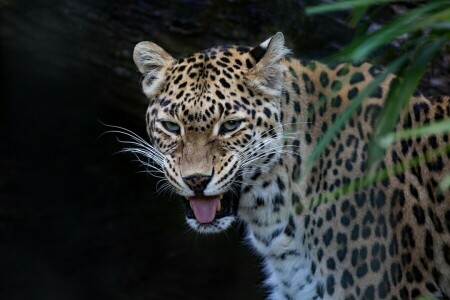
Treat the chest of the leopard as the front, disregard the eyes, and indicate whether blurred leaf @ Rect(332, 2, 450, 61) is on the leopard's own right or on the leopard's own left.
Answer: on the leopard's own left

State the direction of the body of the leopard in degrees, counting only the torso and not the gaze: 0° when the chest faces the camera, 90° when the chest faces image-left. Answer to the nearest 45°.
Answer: approximately 45°

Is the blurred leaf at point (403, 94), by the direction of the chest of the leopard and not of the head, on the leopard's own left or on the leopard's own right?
on the leopard's own left

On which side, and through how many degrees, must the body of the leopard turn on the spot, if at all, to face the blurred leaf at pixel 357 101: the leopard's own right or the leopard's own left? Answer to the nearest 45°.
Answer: approximately 45° to the leopard's own left
